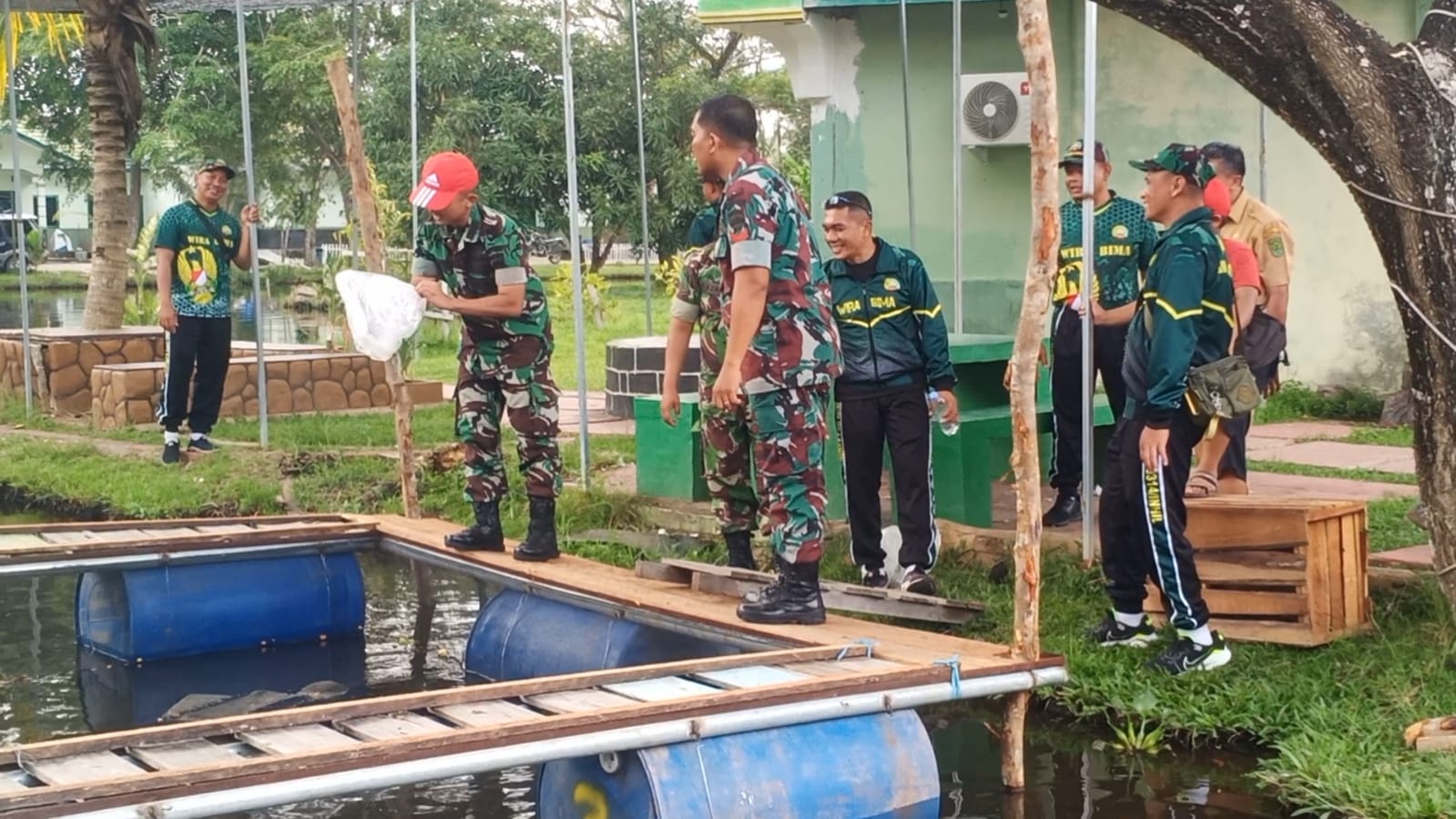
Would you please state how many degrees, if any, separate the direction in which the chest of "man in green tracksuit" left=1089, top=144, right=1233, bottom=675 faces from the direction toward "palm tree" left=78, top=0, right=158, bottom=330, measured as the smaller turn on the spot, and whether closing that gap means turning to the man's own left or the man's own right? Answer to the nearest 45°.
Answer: approximately 45° to the man's own right

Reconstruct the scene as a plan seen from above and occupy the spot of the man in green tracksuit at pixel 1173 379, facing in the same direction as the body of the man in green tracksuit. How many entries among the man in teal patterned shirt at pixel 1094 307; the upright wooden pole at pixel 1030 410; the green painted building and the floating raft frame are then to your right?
2

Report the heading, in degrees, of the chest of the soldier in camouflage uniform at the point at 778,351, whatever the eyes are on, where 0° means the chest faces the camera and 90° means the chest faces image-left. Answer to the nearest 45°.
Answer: approximately 90°

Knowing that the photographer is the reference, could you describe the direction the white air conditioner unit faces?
facing the viewer

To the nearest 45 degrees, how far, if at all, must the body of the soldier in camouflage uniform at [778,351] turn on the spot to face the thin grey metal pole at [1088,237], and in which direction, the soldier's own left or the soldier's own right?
approximately 135° to the soldier's own right

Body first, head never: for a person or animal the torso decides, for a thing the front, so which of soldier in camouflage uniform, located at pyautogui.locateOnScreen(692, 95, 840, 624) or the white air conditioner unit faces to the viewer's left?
the soldier in camouflage uniform

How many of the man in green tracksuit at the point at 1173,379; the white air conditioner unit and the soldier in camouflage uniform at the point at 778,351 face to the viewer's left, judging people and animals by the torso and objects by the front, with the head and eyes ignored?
2

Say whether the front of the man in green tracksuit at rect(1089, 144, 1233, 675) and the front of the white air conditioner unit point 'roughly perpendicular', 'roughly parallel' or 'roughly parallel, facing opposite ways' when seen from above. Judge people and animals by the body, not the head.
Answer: roughly perpendicular

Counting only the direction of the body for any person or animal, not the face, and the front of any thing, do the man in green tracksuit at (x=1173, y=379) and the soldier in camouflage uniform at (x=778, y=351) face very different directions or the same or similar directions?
same or similar directions

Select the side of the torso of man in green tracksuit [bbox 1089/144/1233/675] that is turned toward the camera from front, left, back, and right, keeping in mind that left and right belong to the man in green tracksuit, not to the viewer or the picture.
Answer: left

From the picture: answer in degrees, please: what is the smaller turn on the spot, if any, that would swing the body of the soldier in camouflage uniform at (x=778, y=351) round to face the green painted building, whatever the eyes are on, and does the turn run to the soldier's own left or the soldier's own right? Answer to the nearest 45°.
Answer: approximately 90° to the soldier's own right

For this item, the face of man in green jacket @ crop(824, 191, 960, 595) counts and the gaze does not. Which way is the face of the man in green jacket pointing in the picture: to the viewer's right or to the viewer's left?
to the viewer's left

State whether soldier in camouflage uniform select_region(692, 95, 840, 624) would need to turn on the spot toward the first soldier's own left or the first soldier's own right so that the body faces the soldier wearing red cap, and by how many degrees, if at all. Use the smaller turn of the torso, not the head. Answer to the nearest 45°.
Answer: approximately 45° to the first soldier's own right

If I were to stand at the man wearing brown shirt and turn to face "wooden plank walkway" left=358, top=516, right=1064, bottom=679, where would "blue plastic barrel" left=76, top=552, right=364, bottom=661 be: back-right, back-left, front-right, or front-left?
front-right

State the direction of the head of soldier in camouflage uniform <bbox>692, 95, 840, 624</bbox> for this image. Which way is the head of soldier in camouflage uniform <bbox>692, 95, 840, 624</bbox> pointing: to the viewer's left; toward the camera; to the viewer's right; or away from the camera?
to the viewer's left

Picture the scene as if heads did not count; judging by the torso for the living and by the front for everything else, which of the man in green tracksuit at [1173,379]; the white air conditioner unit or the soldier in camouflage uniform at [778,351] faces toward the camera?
the white air conditioner unit

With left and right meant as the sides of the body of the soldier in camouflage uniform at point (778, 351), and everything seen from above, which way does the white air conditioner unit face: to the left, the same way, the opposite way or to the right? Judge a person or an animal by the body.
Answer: to the left

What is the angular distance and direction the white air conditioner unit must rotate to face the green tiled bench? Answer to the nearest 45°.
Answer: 0° — it already faces it

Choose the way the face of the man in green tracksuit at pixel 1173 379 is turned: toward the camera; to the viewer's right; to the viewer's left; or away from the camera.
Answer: to the viewer's left

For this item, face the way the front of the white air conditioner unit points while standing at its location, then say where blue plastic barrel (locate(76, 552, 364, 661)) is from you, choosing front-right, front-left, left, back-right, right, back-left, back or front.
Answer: front-right
